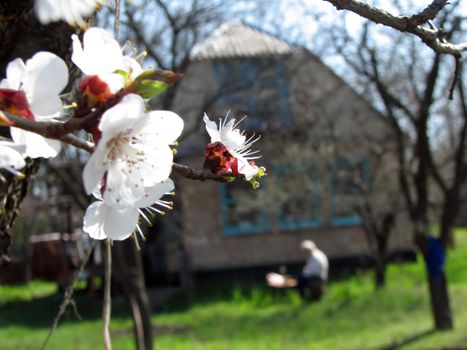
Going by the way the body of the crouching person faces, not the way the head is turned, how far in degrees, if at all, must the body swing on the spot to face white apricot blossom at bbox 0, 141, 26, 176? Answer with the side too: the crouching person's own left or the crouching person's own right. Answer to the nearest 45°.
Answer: approximately 90° to the crouching person's own left

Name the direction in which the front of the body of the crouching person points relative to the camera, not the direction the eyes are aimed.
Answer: to the viewer's left

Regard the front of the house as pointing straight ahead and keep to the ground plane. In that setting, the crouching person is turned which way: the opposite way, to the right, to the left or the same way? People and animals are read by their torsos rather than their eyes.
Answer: to the right

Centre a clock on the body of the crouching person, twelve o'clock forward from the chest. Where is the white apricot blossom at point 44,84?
The white apricot blossom is roughly at 9 o'clock from the crouching person.

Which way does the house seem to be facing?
toward the camera

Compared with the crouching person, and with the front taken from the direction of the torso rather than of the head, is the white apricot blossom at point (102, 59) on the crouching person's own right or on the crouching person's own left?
on the crouching person's own left

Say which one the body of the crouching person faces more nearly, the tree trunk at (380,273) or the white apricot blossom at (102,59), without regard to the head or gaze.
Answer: the white apricot blossom

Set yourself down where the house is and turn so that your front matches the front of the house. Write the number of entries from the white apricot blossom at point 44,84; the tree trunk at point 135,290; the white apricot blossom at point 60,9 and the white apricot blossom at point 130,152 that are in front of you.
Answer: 4

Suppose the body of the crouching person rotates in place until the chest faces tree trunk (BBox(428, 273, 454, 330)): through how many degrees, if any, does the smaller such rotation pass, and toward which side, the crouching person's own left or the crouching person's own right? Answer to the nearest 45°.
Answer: approximately 135° to the crouching person's own left

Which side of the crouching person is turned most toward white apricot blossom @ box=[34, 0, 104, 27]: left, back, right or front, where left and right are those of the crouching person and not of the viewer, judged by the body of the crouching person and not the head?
left

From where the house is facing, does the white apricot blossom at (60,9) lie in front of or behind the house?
in front

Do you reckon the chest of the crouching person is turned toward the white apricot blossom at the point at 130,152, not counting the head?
no

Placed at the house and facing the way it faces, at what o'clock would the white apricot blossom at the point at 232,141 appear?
The white apricot blossom is roughly at 12 o'clock from the house.

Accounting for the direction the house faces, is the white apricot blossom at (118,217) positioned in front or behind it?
in front
